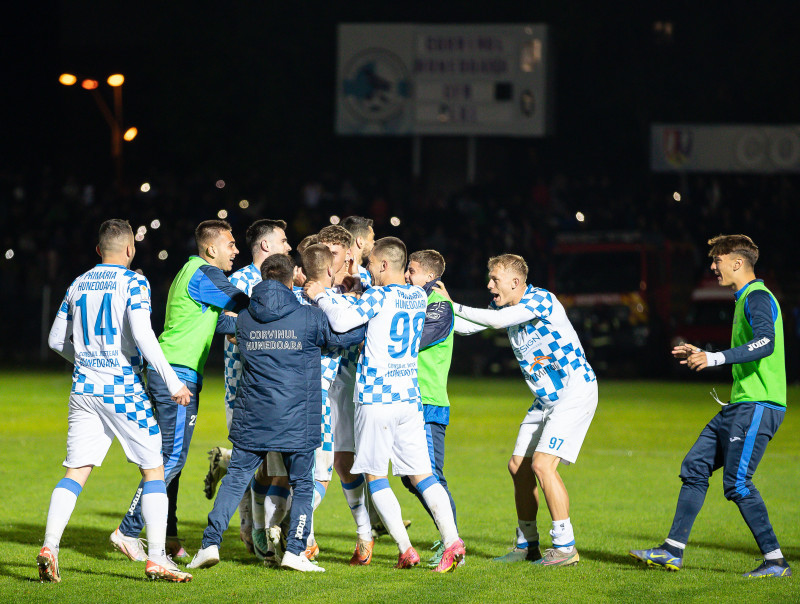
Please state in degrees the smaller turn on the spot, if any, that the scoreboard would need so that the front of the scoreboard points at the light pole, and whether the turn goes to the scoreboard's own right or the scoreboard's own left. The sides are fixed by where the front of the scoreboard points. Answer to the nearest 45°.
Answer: approximately 45° to the scoreboard's own right

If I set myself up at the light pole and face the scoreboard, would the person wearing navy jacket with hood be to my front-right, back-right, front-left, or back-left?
front-right

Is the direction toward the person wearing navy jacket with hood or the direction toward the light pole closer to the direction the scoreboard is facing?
the person wearing navy jacket with hood

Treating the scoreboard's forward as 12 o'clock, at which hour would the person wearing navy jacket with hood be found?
The person wearing navy jacket with hood is roughly at 12 o'clock from the scoreboard.

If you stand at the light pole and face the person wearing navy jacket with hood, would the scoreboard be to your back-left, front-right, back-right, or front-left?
front-left

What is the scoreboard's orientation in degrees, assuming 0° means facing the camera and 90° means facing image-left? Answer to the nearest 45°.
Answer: approximately 0°
